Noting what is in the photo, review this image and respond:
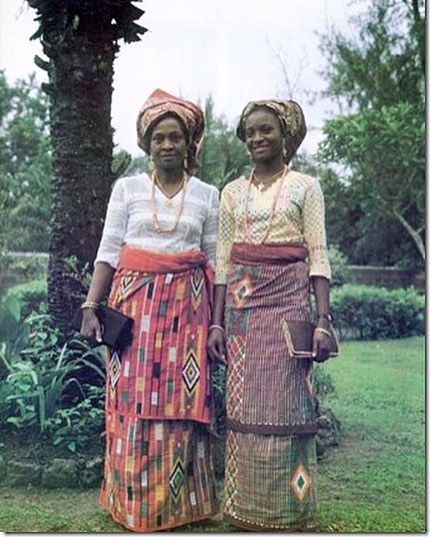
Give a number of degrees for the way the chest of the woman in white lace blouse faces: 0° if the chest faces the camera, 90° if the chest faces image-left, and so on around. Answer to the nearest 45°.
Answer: approximately 0°

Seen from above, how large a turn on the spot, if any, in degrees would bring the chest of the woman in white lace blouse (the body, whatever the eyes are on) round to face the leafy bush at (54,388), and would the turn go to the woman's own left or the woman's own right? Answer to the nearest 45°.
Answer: approximately 135° to the woman's own right

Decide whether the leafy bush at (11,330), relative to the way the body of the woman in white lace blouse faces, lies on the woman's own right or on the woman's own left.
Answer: on the woman's own right

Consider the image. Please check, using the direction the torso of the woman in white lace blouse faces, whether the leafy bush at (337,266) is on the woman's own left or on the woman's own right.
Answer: on the woman's own left
